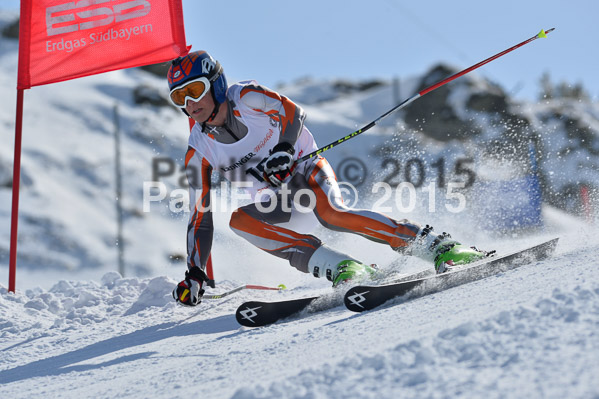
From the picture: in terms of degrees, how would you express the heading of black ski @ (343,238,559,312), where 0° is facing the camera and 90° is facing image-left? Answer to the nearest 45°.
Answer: approximately 45°

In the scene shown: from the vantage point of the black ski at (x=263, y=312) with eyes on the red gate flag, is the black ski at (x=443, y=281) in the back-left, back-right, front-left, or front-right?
back-right

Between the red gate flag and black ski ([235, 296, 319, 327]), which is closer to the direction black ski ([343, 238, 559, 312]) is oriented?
the black ski

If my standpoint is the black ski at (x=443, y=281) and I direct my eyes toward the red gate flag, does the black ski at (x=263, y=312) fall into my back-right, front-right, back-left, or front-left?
front-left
